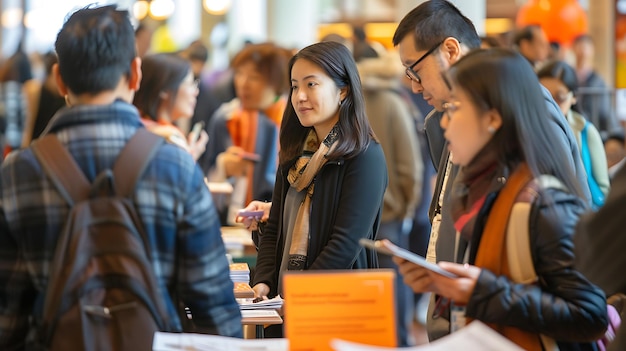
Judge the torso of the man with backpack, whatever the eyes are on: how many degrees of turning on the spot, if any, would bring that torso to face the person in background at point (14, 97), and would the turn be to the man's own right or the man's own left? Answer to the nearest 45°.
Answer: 0° — they already face them

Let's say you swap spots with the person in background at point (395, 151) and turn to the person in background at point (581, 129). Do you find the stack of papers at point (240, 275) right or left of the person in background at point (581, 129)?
right

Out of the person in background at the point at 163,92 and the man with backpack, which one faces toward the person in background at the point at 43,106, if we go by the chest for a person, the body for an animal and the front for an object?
the man with backpack

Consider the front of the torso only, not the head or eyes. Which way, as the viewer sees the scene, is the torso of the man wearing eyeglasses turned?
to the viewer's left

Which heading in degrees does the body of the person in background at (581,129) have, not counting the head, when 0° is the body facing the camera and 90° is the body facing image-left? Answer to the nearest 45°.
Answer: approximately 45°

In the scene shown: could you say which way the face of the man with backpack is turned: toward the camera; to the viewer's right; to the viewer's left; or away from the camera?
away from the camera

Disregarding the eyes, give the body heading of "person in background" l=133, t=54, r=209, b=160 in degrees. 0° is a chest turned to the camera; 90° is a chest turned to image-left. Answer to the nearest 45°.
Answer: approximately 270°
